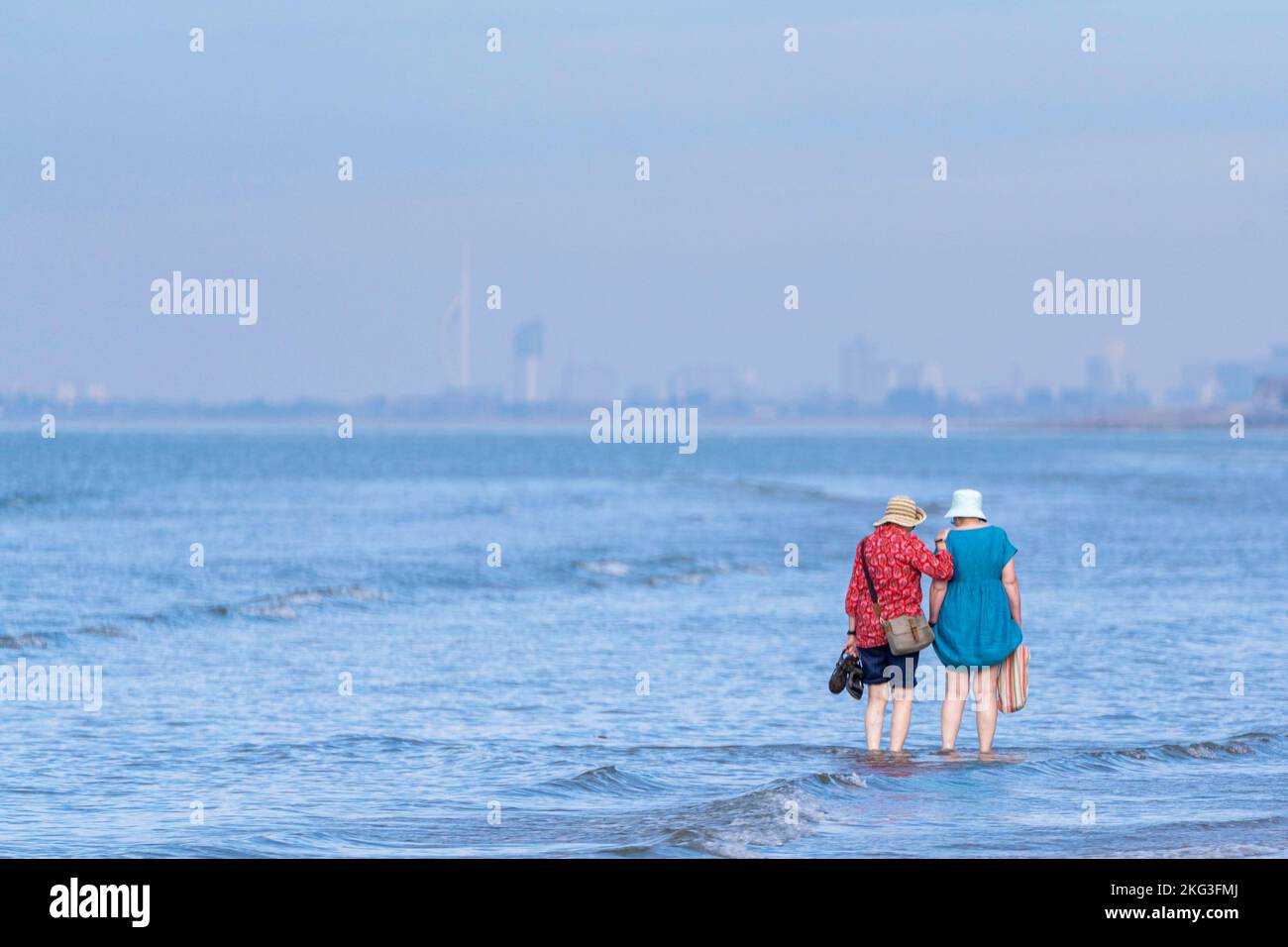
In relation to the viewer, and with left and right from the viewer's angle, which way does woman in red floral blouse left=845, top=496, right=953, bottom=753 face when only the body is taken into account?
facing away from the viewer and to the right of the viewer

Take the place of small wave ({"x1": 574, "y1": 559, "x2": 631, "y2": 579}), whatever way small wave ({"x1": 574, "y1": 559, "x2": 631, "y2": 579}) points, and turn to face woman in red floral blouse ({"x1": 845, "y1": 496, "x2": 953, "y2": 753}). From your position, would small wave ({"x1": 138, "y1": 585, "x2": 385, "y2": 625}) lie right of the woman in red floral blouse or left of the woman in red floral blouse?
right

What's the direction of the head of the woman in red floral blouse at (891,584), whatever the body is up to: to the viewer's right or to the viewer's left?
to the viewer's right

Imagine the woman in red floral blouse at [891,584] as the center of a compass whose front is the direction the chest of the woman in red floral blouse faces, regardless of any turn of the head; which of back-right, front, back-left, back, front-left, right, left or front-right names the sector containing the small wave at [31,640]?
left

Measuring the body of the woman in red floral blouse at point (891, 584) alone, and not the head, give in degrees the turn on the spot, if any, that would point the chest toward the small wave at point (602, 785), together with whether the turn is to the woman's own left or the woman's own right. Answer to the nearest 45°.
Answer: approximately 135° to the woman's own left

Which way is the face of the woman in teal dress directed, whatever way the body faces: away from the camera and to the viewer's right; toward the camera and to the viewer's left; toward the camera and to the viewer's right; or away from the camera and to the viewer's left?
away from the camera and to the viewer's left

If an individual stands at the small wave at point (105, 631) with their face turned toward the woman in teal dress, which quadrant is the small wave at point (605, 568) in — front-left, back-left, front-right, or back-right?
back-left

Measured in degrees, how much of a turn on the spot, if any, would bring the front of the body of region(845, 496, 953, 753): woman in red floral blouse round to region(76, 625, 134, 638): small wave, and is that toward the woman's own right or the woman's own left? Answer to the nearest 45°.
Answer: approximately 90° to the woman's own left

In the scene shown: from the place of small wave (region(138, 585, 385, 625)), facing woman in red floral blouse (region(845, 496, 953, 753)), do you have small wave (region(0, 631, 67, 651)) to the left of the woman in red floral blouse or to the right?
right

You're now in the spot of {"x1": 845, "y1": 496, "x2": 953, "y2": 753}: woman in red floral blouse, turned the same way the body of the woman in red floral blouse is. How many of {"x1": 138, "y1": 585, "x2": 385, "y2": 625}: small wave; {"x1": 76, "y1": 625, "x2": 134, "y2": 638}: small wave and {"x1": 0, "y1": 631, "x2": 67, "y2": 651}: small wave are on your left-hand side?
3
